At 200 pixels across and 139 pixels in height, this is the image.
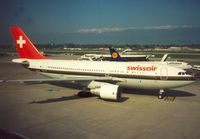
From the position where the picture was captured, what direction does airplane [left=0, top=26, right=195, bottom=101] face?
facing the viewer and to the right of the viewer
